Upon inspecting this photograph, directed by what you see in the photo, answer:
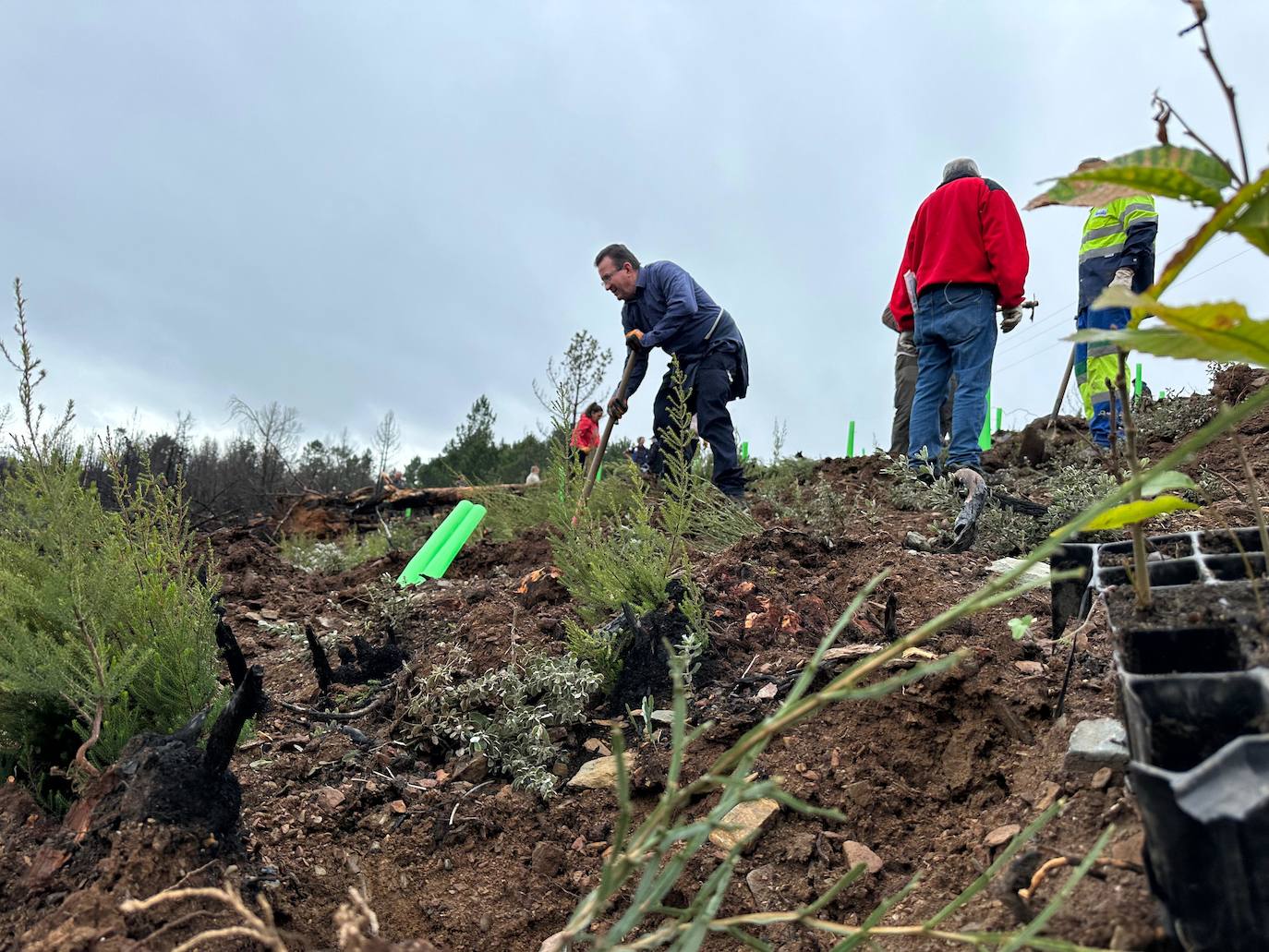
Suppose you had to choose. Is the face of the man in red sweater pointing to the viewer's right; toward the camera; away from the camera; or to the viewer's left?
away from the camera

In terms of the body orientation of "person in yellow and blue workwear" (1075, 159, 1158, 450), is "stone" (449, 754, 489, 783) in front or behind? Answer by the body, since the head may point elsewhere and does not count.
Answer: in front

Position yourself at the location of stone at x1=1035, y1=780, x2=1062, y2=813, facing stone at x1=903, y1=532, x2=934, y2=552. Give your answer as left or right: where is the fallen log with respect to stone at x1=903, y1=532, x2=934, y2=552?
left

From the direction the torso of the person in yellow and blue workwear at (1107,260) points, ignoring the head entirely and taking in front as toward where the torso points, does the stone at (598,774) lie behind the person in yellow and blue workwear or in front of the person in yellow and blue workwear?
in front

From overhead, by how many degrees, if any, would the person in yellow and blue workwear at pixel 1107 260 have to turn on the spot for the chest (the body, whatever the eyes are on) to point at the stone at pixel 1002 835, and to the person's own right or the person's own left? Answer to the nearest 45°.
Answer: approximately 45° to the person's own left

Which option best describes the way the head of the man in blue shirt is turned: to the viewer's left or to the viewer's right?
to the viewer's left

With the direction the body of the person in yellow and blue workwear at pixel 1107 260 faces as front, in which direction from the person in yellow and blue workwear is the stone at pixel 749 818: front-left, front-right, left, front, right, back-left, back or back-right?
front-left

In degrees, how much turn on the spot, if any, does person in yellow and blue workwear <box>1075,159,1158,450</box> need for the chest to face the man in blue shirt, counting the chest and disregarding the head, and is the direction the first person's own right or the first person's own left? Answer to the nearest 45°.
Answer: approximately 45° to the first person's own right
